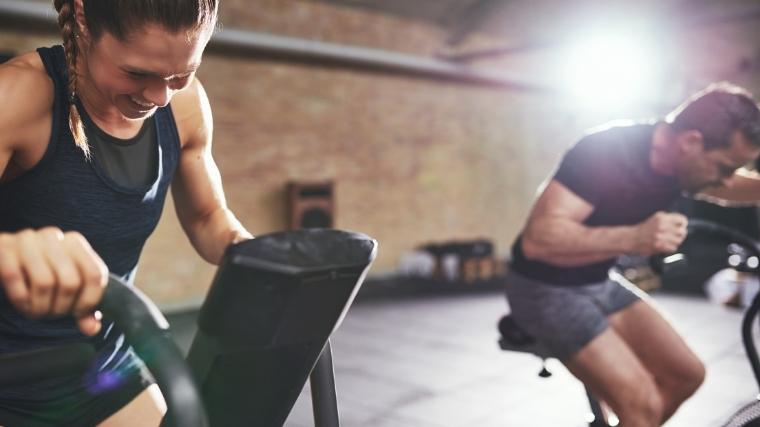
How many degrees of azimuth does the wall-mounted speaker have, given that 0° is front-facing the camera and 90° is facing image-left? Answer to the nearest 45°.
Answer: approximately 315°

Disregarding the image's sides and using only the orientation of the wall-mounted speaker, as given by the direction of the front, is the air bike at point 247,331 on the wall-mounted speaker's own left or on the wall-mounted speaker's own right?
on the wall-mounted speaker's own right

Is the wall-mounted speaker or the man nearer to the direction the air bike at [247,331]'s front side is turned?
the man

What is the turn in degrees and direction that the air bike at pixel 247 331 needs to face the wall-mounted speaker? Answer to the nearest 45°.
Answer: approximately 135° to its left

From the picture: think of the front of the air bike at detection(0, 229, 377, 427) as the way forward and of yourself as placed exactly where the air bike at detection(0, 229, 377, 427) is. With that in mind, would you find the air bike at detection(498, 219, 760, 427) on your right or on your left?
on your left
